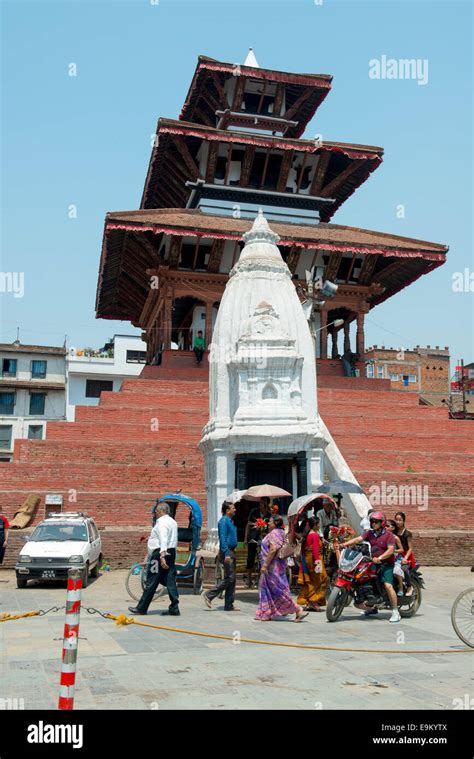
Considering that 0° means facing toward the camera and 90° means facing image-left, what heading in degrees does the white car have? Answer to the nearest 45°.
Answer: approximately 45°

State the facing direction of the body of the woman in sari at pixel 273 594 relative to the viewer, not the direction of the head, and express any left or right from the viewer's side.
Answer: facing to the left of the viewer

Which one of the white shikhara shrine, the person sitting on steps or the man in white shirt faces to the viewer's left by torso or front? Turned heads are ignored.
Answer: the man in white shirt

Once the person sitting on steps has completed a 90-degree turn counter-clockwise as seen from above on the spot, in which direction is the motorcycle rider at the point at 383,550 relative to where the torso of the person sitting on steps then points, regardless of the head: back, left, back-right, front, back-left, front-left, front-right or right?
right

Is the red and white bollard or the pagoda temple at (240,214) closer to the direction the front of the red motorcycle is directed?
the red and white bollard

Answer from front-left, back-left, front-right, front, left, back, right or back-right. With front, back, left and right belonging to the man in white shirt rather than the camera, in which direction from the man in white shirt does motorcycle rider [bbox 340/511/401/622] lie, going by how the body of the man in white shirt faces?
back

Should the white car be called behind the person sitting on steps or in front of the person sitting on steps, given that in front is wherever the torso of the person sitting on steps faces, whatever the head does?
in front

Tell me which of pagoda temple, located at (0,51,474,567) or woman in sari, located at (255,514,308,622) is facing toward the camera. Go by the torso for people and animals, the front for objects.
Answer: the pagoda temple

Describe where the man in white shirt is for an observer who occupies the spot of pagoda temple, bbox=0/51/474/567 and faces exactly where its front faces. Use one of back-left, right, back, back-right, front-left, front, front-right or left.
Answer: front

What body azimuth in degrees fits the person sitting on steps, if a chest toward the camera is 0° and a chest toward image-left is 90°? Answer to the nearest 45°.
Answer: approximately 0°

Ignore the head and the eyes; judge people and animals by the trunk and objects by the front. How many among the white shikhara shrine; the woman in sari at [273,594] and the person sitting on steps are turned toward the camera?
2

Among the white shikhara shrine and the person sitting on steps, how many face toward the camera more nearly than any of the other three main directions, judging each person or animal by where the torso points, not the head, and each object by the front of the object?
2

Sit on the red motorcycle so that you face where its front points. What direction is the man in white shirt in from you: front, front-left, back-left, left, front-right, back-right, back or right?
front-right

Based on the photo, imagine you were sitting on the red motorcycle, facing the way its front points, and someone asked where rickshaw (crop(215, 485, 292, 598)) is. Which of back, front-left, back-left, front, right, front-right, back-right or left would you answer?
right

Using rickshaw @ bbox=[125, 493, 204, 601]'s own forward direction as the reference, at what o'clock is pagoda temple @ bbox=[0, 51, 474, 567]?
The pagoda temple is roughly at 5 o'clock from the rickshaw.

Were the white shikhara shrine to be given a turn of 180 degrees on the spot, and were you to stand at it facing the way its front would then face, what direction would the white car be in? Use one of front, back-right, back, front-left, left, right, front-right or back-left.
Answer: left

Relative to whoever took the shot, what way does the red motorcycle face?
facing the viewer and to the left of the viewer

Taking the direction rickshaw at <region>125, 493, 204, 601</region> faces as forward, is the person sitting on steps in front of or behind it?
behind
